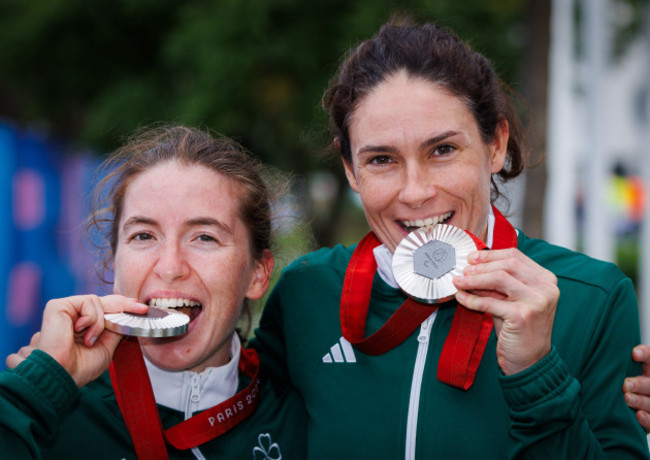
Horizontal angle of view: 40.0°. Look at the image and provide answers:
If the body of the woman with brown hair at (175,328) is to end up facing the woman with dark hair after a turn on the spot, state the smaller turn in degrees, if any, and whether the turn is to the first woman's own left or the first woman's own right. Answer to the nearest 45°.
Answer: approximately 45° to the first woman's own left

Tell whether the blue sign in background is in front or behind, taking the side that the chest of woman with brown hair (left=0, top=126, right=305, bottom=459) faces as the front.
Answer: behind

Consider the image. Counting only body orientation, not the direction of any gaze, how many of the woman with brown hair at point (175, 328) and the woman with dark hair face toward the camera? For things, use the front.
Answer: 2

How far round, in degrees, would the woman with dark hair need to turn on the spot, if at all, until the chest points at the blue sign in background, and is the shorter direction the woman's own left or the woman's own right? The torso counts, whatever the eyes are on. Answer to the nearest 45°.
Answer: approximately 135° to the woman's own right

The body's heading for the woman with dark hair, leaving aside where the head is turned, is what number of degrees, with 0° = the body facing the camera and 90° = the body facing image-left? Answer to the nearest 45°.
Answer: approximately 0°

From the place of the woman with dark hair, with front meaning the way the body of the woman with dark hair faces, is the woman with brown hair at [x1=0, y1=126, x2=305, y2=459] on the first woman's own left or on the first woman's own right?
on the first woman's own right

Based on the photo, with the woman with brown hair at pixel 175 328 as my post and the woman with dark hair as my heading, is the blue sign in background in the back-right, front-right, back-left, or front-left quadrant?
back-left

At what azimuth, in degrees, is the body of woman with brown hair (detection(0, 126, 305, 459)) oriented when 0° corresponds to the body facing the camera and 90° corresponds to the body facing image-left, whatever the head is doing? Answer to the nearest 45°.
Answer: approximately 0°

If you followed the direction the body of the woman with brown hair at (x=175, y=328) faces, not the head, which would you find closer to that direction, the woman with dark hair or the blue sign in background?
the woman with dark hair
